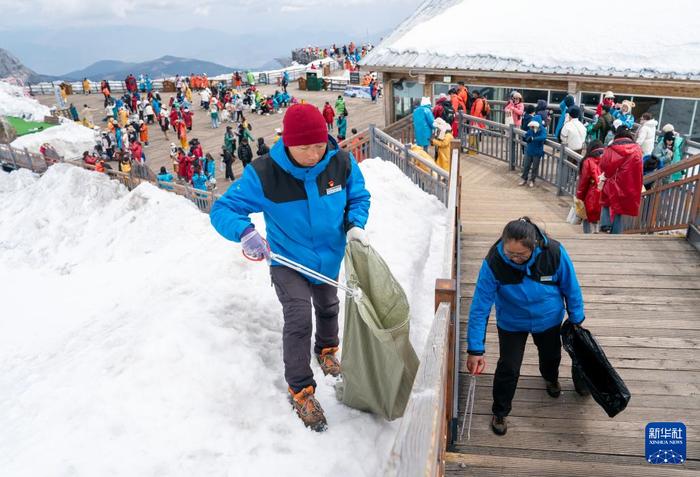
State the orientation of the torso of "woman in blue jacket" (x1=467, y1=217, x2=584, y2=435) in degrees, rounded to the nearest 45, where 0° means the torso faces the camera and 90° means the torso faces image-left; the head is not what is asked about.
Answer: approximately 0°

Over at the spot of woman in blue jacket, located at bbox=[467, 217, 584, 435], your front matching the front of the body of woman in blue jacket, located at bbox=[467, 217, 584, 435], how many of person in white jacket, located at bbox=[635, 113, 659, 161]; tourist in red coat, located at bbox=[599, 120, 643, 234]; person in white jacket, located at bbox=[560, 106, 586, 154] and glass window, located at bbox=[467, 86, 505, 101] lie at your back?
4

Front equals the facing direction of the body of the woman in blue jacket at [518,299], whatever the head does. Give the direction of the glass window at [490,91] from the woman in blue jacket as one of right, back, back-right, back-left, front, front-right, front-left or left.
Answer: back

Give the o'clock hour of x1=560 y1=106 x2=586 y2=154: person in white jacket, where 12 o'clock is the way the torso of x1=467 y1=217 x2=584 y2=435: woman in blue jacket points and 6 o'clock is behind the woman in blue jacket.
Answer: The person in white jacket is roughly at 6 o'clock from the woman in blue jacket.

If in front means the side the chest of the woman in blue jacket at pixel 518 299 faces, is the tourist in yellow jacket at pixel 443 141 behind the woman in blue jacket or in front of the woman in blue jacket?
behind

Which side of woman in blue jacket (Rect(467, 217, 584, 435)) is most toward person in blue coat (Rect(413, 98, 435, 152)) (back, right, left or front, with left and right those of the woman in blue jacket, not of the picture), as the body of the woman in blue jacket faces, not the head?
back

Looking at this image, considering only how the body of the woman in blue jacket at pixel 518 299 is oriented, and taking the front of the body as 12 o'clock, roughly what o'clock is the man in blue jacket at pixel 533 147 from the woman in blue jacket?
The man in blue jacket is roughly at 6 o'clock from the woman in blue jacket.

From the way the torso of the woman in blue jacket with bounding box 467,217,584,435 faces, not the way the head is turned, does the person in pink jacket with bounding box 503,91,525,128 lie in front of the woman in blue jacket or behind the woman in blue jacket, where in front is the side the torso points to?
behind

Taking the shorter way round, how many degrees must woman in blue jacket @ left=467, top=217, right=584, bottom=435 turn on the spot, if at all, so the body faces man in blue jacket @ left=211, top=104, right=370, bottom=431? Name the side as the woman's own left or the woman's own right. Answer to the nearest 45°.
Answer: approximately 90° to the woman's own right
